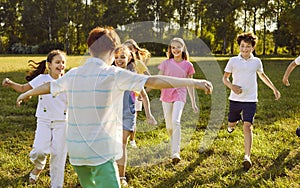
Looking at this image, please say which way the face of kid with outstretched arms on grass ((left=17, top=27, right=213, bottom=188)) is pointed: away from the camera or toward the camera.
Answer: away from the camera

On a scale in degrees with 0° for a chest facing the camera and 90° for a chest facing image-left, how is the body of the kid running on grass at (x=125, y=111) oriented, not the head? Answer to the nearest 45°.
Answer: approximately 45°

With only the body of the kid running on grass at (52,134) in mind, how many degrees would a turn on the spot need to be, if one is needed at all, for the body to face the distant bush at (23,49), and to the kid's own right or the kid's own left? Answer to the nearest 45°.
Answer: approximately 135° to the kid's own left

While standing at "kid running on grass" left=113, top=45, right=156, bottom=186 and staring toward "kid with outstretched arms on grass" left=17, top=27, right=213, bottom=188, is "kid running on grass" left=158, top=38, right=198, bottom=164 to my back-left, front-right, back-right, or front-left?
back-left

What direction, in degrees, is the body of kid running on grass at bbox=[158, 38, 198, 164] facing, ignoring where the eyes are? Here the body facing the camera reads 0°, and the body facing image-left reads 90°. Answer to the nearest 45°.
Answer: approximately 0°

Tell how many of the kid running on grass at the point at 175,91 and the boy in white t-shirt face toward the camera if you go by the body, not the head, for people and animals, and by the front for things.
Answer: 2

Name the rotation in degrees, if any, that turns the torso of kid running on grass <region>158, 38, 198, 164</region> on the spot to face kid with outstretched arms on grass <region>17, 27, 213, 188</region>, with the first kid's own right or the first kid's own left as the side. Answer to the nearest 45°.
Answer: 0° — they already face them

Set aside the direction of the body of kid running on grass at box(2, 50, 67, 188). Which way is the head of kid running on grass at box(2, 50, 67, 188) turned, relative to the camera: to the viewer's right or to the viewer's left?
to the viewer's right
